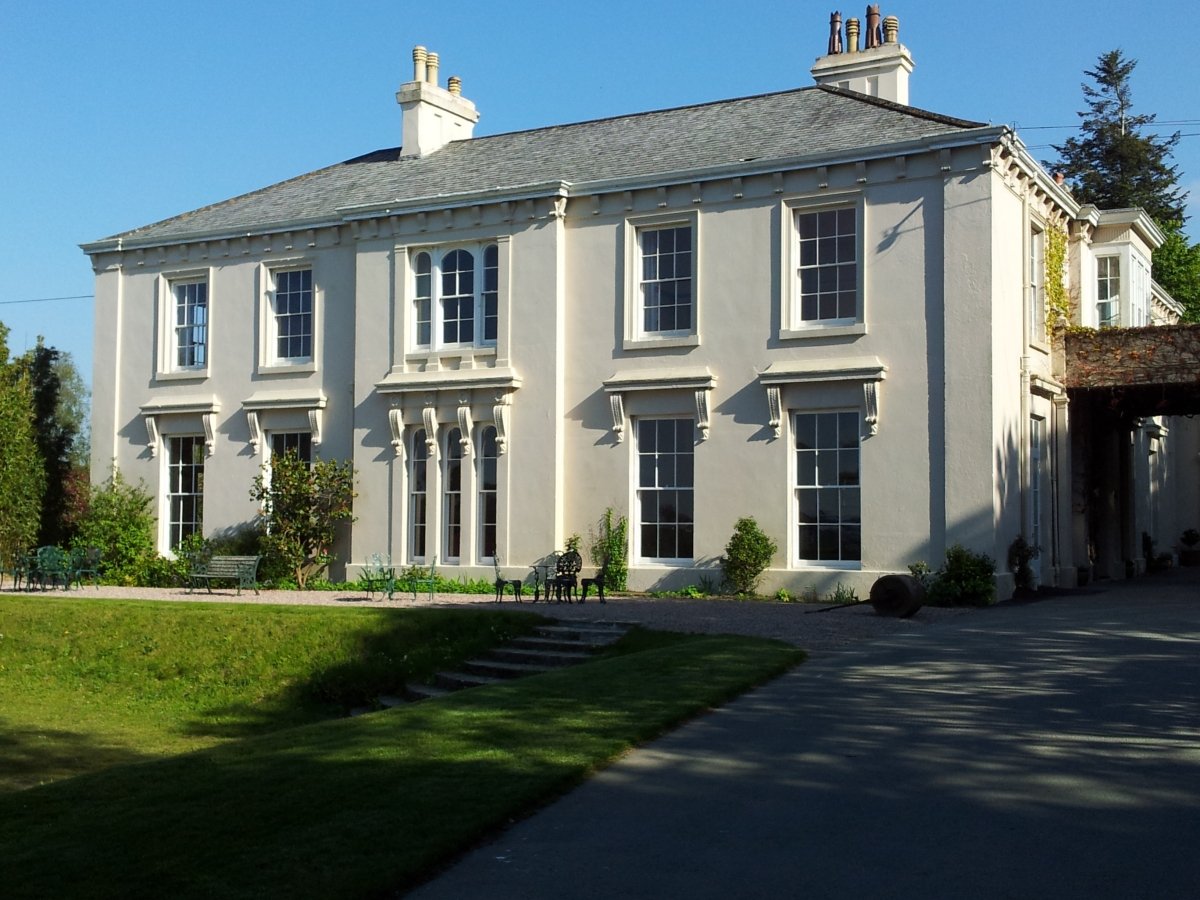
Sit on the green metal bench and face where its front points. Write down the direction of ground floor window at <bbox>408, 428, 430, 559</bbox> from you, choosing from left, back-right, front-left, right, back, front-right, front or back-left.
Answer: back-left

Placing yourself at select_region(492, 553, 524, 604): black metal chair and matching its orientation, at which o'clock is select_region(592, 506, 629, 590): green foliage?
The green foliage is roughly at 11 o'clock from the black metal chair.

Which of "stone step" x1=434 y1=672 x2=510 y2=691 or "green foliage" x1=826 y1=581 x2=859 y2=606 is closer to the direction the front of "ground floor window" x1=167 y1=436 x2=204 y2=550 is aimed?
the stone step

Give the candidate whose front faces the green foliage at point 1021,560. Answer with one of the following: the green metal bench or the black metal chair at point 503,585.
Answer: the black metal chair

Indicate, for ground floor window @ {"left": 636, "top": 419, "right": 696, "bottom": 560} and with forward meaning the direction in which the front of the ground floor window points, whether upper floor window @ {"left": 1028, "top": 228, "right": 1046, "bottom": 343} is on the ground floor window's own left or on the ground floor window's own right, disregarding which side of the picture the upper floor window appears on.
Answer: on the ground floor window's own left

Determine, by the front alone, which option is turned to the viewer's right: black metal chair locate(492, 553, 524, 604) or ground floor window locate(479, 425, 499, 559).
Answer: the black metal chair

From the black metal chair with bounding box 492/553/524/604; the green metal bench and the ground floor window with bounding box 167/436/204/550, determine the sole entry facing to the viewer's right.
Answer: the black metal chair

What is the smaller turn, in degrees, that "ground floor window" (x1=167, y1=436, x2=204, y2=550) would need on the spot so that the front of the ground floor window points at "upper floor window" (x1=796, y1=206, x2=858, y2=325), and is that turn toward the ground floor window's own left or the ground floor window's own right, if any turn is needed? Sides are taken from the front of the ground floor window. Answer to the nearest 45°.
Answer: approximately 45° to the ground floor window's own left

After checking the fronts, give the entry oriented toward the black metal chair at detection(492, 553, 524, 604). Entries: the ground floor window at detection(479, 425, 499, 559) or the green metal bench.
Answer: the ground floor window

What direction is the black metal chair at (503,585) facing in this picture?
to the viewer's right

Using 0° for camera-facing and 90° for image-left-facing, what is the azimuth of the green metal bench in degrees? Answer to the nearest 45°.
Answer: approximately 45°

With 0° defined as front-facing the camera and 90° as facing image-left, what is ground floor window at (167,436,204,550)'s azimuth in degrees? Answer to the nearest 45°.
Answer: approximately 0°

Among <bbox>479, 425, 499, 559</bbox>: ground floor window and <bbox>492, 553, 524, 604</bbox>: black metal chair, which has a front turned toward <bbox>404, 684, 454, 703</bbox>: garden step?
the ground floor window

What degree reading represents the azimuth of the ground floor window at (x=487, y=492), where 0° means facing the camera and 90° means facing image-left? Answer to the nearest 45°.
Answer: approximately 0°

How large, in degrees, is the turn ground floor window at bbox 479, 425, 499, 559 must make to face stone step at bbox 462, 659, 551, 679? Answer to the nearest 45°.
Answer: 0° — it already faces it

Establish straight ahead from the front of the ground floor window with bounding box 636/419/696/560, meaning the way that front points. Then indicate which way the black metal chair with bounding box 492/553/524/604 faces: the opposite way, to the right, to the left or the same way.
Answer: to the left
